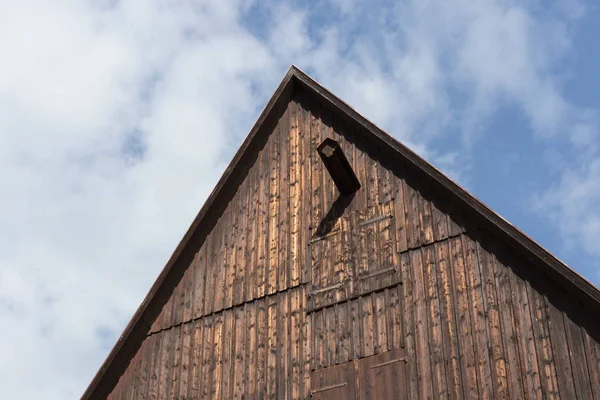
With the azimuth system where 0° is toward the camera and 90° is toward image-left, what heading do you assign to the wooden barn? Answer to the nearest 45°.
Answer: approximately 45°
